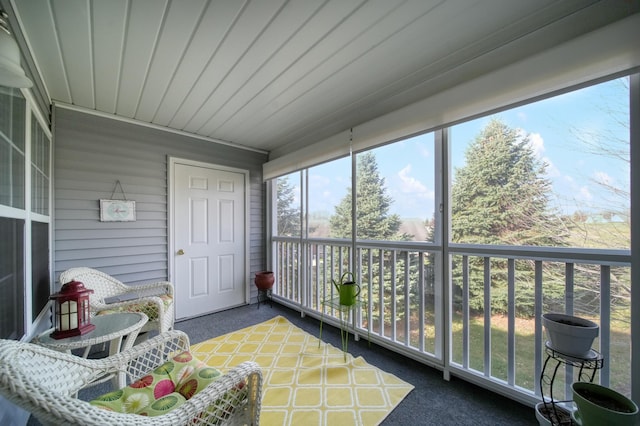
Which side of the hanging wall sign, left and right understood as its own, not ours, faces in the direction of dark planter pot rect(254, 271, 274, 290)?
left

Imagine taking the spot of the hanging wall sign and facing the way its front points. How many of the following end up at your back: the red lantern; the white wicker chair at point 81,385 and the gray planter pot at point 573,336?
0

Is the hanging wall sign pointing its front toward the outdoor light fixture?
yes

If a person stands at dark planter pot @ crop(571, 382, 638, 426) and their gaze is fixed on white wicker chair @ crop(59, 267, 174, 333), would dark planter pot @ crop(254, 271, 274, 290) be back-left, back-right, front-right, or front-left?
front-right

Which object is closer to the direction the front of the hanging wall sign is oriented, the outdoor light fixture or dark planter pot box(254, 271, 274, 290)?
the outdoor light fixture

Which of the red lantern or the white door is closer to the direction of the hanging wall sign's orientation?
the red lantern

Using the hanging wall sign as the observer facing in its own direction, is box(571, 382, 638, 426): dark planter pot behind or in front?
in front

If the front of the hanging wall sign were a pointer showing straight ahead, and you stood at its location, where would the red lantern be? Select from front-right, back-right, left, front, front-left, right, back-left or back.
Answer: front

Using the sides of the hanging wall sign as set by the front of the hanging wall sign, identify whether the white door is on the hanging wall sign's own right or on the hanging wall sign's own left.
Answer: on the hanging wall sign's own left

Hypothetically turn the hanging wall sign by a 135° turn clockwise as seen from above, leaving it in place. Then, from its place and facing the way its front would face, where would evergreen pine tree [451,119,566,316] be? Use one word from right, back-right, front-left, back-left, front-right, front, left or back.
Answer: back

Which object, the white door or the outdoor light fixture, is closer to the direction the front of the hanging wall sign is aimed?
the outdoor light fixture

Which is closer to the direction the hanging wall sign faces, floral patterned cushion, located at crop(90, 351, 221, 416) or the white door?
the floral patterned cushion

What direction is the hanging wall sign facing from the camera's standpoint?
toward the camera

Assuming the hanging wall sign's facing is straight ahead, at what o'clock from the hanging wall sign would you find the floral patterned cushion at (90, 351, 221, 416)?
The floral patterned cushion is roughly at 12 o'clock from the hanging wall sign.
